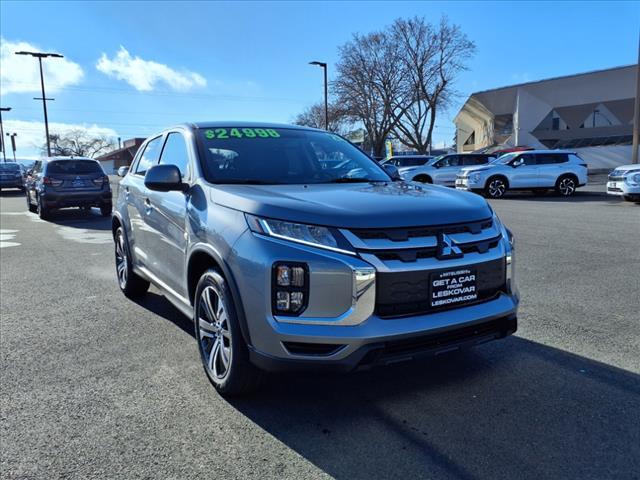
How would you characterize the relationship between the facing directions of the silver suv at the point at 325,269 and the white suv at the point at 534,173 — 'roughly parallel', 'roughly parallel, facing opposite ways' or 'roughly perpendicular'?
roughly perpendicular

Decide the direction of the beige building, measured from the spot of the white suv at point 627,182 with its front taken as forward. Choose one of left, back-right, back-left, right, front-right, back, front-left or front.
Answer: back-right

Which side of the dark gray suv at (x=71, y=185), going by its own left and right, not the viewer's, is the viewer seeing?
back

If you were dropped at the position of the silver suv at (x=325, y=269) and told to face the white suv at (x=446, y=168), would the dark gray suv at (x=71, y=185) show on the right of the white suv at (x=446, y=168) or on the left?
left

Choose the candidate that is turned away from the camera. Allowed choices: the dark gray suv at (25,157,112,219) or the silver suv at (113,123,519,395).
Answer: the dark gray suv

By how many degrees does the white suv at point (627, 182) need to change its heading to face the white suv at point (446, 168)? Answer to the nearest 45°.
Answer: approximately 90° to its right

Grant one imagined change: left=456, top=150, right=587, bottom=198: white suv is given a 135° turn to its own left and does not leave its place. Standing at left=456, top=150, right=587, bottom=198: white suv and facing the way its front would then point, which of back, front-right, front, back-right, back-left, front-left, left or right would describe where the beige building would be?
left

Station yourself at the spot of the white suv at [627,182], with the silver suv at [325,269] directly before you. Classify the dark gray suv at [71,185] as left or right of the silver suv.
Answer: right

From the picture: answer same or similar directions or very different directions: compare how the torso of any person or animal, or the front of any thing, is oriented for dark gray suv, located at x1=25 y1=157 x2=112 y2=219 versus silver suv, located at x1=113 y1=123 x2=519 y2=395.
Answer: very different directions

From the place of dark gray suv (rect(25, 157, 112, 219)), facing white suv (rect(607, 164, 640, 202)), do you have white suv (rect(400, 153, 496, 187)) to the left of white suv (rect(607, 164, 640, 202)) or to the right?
left

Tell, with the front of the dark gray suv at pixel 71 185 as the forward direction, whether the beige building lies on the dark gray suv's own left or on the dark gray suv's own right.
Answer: on the dark gray suv's own right

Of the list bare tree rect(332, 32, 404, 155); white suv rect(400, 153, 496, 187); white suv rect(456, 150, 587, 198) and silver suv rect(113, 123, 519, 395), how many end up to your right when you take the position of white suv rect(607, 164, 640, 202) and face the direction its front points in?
3

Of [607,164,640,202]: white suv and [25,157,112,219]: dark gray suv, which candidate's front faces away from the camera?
the dark gray suv

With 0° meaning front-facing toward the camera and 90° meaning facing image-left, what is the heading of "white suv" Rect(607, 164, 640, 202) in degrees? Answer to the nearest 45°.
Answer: approximately 45°
